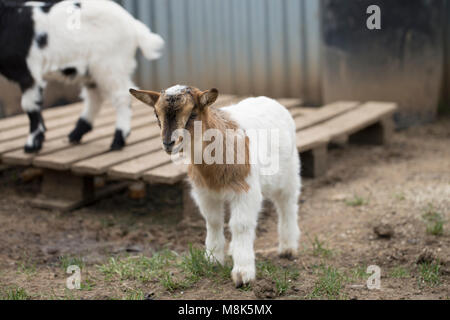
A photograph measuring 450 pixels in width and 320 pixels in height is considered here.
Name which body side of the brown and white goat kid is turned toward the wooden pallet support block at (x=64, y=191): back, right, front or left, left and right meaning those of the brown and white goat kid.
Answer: right

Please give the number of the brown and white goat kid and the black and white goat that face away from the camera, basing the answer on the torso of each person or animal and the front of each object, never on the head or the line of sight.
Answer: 0

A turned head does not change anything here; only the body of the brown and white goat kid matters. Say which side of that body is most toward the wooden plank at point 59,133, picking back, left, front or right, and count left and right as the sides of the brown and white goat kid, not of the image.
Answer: right

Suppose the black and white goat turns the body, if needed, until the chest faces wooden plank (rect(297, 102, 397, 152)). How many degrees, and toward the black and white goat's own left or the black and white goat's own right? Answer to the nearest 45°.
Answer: approximately 180°

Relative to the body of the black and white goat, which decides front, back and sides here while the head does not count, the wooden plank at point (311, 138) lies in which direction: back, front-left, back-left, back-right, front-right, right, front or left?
back

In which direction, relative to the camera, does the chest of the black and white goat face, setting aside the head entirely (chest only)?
to the viewer's left

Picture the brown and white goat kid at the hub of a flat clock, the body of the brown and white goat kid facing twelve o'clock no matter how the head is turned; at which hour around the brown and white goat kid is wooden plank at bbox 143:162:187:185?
The wooden plank is roughly at 4 o'clock from the brown and white goat kid.

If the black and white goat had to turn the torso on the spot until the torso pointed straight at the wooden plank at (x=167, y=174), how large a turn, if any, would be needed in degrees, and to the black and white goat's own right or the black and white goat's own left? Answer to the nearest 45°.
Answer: approximately 135° to the black and white goat's own left

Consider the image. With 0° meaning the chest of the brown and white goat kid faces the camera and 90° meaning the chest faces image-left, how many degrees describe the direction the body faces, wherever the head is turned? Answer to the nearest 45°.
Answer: approximately 45°

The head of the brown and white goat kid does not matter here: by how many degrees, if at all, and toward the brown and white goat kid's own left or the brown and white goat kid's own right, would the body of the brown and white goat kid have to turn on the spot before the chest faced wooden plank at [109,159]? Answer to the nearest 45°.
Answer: approximately 90° to the brown and white goat kid's own right

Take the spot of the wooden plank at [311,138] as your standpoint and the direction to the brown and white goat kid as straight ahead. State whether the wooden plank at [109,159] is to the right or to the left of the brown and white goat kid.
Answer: right

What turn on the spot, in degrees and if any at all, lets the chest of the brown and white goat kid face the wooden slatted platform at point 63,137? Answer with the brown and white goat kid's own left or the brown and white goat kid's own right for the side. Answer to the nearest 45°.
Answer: approximately 90° to the brown and white goat kid's own right
